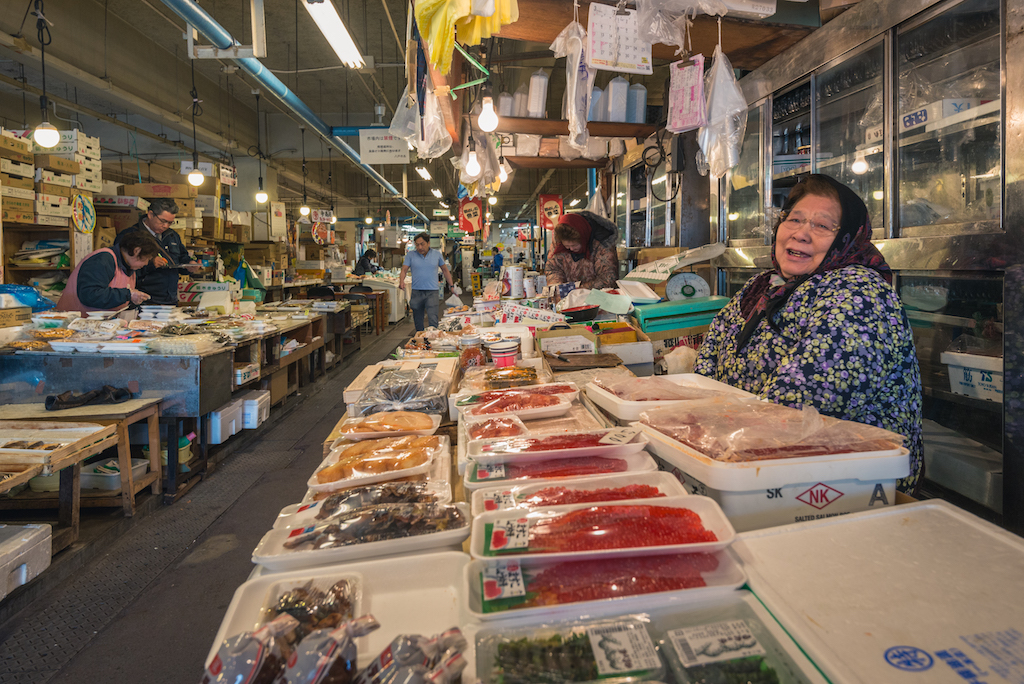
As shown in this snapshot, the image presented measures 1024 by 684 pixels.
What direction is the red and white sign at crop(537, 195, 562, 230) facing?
toward the camera

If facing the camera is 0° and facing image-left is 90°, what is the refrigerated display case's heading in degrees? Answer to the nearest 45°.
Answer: approximately 45°

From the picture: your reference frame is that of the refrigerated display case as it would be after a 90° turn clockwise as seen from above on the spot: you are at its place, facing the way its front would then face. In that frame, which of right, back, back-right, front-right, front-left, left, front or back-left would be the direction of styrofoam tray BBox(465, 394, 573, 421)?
left

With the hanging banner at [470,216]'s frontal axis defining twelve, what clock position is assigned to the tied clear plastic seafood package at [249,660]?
The tied clear plastic seafood package is roughly at 12 o'clock from the hanging banner.

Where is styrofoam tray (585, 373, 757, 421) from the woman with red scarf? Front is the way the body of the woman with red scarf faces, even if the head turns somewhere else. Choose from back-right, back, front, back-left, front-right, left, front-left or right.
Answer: front-left

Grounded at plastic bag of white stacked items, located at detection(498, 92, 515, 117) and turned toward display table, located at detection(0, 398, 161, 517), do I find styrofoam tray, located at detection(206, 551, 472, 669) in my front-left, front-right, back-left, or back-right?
front-left

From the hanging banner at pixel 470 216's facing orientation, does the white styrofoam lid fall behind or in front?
in front

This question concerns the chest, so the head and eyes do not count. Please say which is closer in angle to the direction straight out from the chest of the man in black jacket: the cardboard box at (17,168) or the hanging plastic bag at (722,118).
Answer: the hanging plastic bag

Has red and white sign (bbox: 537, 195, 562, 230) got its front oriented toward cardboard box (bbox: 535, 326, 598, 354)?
yes

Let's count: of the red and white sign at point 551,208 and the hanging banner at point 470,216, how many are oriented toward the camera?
2

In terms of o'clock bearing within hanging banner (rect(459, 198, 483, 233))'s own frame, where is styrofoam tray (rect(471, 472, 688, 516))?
The styrofoam tray is roughly at 12 o'clock from the hanging banner.

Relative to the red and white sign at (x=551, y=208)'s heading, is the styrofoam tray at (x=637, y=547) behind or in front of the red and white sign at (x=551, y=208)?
in front

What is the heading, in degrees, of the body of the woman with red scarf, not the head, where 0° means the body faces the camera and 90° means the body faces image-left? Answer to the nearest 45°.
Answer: approximately 45°

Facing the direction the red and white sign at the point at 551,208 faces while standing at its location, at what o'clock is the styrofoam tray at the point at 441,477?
The styrofoam tray is roughly at 12 o'clock from the red and white sign.
